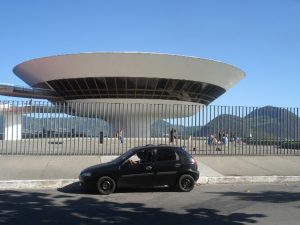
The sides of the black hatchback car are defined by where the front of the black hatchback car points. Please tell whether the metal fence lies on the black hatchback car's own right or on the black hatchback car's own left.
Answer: on the black hatchback car's own right

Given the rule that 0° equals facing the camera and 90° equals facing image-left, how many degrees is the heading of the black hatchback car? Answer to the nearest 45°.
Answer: approximately 90°
